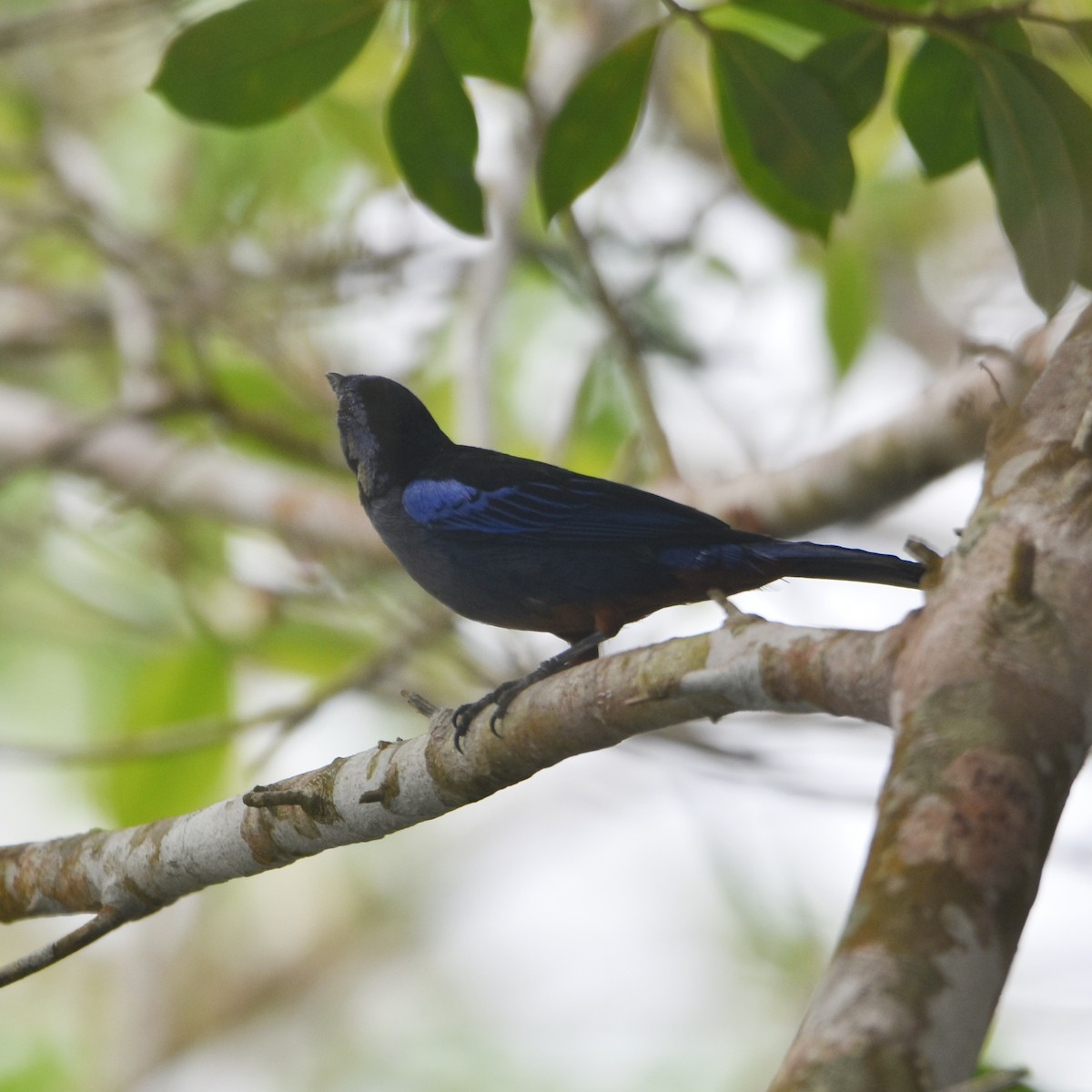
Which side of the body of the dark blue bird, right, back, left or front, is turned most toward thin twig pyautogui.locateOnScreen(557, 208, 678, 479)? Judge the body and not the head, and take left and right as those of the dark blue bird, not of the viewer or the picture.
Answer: right

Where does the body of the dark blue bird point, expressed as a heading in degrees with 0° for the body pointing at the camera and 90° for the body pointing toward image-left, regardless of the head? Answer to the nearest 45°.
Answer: approximately 90°

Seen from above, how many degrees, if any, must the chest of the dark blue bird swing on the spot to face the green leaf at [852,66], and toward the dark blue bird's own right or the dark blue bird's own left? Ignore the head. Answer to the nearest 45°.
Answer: approximately 135° to the dark blue bird's own left

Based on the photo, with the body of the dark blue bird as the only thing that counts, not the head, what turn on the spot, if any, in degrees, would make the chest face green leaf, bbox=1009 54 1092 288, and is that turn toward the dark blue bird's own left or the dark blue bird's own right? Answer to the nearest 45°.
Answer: approximately 135° to the dark blue bird's own left

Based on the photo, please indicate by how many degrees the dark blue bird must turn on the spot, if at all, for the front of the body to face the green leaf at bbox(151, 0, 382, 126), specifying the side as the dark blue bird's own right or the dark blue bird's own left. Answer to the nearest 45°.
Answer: approximately 45° to the dark blue bird's own left

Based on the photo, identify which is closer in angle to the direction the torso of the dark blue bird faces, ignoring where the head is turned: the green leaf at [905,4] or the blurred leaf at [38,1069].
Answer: the blurred leaf

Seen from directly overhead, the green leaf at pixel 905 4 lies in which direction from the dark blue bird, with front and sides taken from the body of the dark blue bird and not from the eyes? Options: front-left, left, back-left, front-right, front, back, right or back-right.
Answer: back-left
